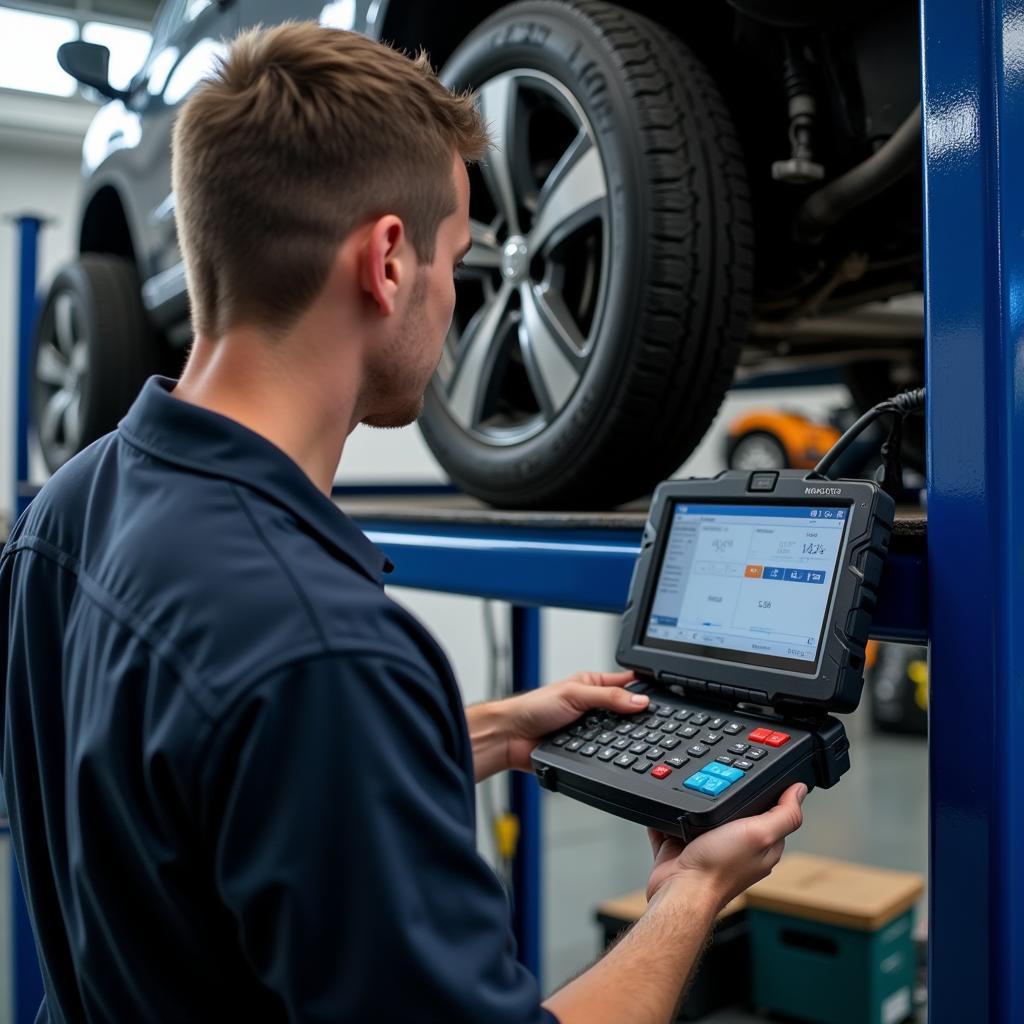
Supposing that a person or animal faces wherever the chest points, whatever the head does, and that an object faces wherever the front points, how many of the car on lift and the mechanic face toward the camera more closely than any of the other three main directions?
0

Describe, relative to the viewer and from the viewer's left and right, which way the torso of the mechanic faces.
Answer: facing away from the viewer and to the right of the viewer

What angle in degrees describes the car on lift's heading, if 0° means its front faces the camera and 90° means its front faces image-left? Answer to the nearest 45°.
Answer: approximately 135°

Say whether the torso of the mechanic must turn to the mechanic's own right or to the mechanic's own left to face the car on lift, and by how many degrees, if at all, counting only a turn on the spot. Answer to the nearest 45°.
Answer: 0° — they already face it

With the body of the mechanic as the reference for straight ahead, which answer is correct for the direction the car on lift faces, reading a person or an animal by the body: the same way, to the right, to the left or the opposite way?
to the left

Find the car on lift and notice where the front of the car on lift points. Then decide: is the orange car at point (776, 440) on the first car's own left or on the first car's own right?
on the first car's own right

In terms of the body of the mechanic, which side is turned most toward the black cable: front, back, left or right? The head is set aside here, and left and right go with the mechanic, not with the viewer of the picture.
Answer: front

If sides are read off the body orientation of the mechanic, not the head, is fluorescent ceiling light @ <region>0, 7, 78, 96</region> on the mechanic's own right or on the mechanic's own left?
on the mechanic's own left

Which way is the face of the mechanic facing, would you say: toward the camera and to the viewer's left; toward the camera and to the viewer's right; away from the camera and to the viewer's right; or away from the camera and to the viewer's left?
away from the camera and to the viewer's right
